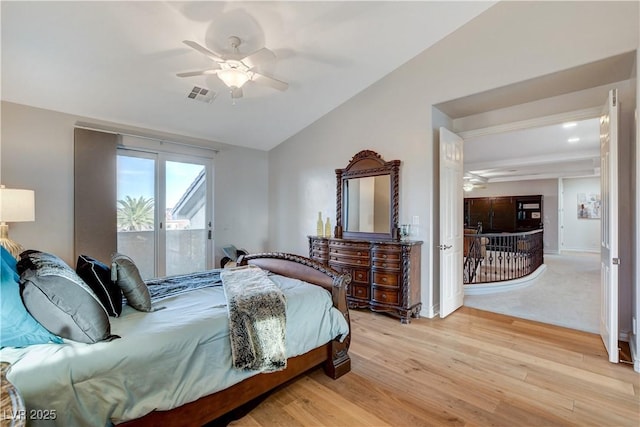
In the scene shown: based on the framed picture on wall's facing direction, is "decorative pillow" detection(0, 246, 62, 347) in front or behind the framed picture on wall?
in front

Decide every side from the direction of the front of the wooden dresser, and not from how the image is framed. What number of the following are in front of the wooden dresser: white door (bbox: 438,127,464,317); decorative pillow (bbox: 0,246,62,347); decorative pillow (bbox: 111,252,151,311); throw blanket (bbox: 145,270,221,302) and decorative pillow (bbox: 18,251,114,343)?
4

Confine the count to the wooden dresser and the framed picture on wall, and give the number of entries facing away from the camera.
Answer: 0

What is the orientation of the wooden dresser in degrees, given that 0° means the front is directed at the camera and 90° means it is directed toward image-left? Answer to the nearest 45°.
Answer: approximately 45°

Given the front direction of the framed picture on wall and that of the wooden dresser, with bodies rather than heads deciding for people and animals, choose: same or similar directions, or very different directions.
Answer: same or similar directions

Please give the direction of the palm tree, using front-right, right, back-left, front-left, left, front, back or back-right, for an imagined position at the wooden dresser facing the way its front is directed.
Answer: front-right

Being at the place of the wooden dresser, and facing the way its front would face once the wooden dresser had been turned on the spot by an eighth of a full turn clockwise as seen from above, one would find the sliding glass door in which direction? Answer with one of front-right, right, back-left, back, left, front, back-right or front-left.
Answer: front

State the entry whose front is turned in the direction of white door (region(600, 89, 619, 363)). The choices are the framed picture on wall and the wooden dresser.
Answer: the framed picture on wall

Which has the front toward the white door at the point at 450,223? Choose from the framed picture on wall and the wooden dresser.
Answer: the framed picture on wall

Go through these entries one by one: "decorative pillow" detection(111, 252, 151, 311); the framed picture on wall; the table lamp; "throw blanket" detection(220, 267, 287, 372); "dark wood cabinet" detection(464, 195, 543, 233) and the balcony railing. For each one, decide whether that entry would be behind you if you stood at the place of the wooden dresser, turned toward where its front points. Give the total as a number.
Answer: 3

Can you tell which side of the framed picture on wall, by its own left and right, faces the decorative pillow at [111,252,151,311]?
front

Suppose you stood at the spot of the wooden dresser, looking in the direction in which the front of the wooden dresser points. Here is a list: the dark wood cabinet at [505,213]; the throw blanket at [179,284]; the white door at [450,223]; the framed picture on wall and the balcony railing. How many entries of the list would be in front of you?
1

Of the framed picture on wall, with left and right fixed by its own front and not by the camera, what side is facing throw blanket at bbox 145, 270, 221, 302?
front

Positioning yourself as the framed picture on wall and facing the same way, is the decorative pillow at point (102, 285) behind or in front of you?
in front

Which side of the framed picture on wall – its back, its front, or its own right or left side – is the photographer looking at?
front
